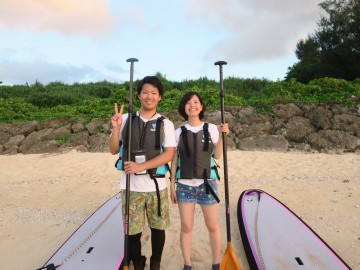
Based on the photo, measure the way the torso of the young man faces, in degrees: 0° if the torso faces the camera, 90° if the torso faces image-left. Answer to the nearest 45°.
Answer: approximately 0°

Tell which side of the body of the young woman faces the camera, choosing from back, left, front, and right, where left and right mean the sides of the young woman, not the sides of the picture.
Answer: front

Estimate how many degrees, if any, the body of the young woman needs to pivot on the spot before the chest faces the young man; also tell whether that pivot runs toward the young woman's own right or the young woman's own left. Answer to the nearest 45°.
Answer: approximately 45° to the young woman's own right

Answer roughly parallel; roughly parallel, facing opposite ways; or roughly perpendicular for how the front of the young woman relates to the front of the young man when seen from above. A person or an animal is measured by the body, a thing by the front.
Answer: roughly parallel

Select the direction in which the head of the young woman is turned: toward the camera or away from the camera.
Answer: toward the camera

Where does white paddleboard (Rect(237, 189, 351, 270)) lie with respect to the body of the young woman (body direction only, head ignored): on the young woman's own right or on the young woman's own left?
on the young woman's own left

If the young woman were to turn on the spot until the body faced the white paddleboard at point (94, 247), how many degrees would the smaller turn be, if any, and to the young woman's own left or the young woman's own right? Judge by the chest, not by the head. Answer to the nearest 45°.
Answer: approximately 135° to the young woman's own right

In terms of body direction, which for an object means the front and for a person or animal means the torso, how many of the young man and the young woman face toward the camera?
2
